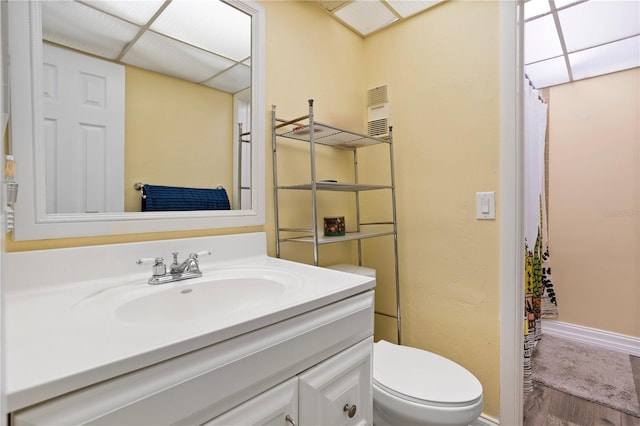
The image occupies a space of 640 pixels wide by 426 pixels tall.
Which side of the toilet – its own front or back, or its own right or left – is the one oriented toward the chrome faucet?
right

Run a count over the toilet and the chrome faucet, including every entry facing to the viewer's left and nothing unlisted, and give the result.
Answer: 0

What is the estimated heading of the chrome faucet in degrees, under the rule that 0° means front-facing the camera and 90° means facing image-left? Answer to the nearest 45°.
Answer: approximately 315°

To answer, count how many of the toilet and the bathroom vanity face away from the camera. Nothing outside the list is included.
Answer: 0

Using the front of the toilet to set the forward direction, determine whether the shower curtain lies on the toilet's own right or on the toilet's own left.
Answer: on the toilet's own left

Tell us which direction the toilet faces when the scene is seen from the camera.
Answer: facing the viewer and to the right of the viewer

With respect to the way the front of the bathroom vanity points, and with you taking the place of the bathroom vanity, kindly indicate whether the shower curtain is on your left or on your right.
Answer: on your left

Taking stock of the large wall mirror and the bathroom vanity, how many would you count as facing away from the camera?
0

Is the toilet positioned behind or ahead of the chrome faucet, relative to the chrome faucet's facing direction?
ahead
